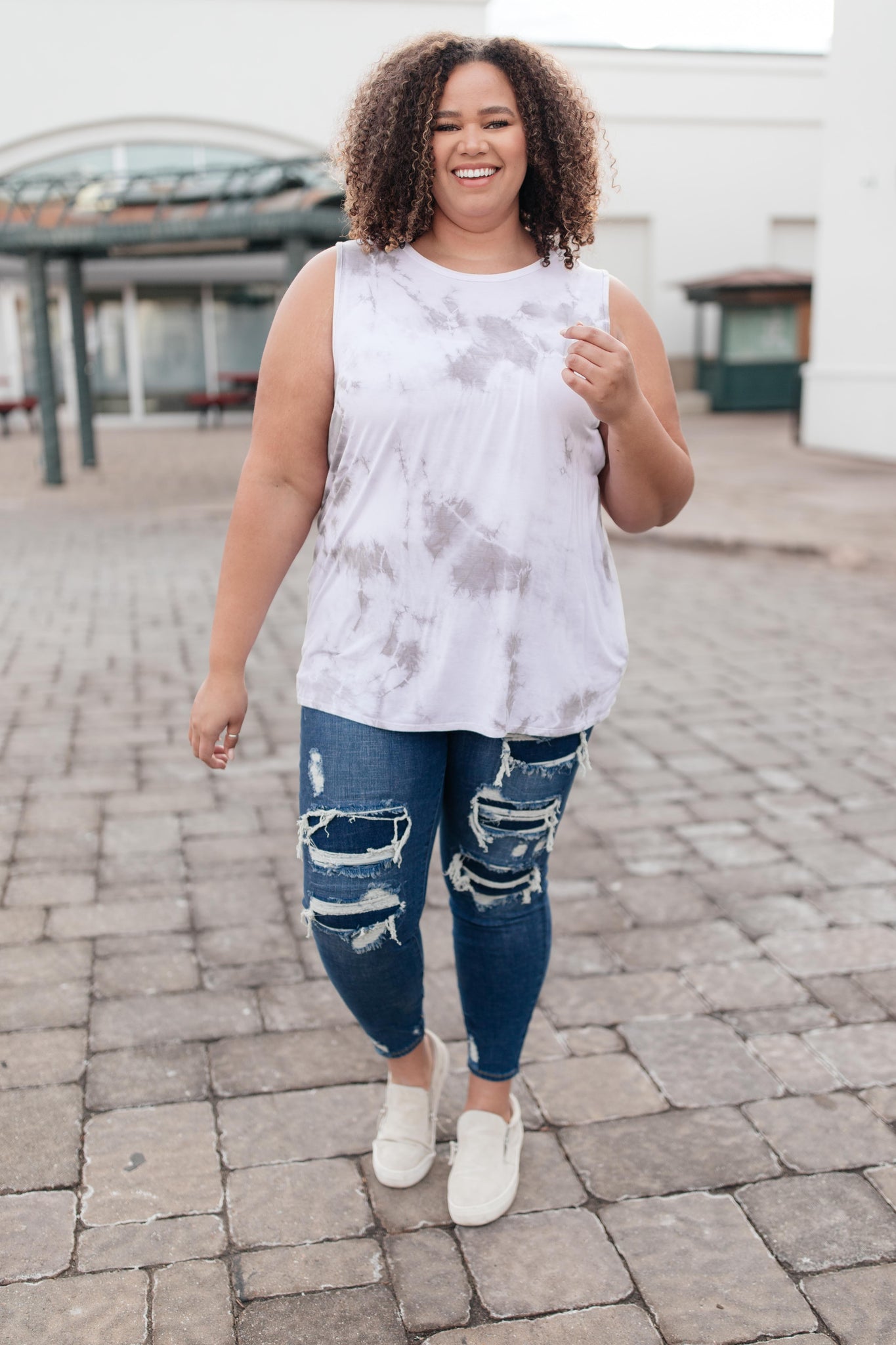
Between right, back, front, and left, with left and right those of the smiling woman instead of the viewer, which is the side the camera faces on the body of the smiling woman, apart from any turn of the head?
front

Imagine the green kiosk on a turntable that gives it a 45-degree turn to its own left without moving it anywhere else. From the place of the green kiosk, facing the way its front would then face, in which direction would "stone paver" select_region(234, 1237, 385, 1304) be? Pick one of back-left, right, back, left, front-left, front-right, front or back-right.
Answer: front-right

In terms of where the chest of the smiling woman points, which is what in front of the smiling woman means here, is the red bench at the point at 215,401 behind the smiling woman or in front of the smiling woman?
behind

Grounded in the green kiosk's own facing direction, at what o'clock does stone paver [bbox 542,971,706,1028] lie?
The stone paver is roughly at 12 o'clock from the green kiosk.

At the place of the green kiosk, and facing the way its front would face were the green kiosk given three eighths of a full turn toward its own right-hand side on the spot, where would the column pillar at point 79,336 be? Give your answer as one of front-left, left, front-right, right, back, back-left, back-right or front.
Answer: left

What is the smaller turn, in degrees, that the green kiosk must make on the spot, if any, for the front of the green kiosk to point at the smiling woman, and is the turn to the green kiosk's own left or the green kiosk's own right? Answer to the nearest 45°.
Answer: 0° — it already faces them

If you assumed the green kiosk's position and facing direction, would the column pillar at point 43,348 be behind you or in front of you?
in front

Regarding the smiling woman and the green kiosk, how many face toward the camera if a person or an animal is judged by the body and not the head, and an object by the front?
2

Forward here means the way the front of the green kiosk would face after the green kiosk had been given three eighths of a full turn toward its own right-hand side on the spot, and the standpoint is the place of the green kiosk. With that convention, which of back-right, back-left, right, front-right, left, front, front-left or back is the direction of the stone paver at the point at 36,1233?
back-left

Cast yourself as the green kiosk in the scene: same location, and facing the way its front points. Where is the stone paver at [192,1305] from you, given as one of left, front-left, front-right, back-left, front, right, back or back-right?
front

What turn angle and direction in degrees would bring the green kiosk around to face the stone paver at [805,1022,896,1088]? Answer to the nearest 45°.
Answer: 0° — it already faces it

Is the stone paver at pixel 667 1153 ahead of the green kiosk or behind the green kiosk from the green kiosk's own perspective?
ahead

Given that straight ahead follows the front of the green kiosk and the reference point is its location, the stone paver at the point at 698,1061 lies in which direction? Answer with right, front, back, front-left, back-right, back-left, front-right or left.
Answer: front
